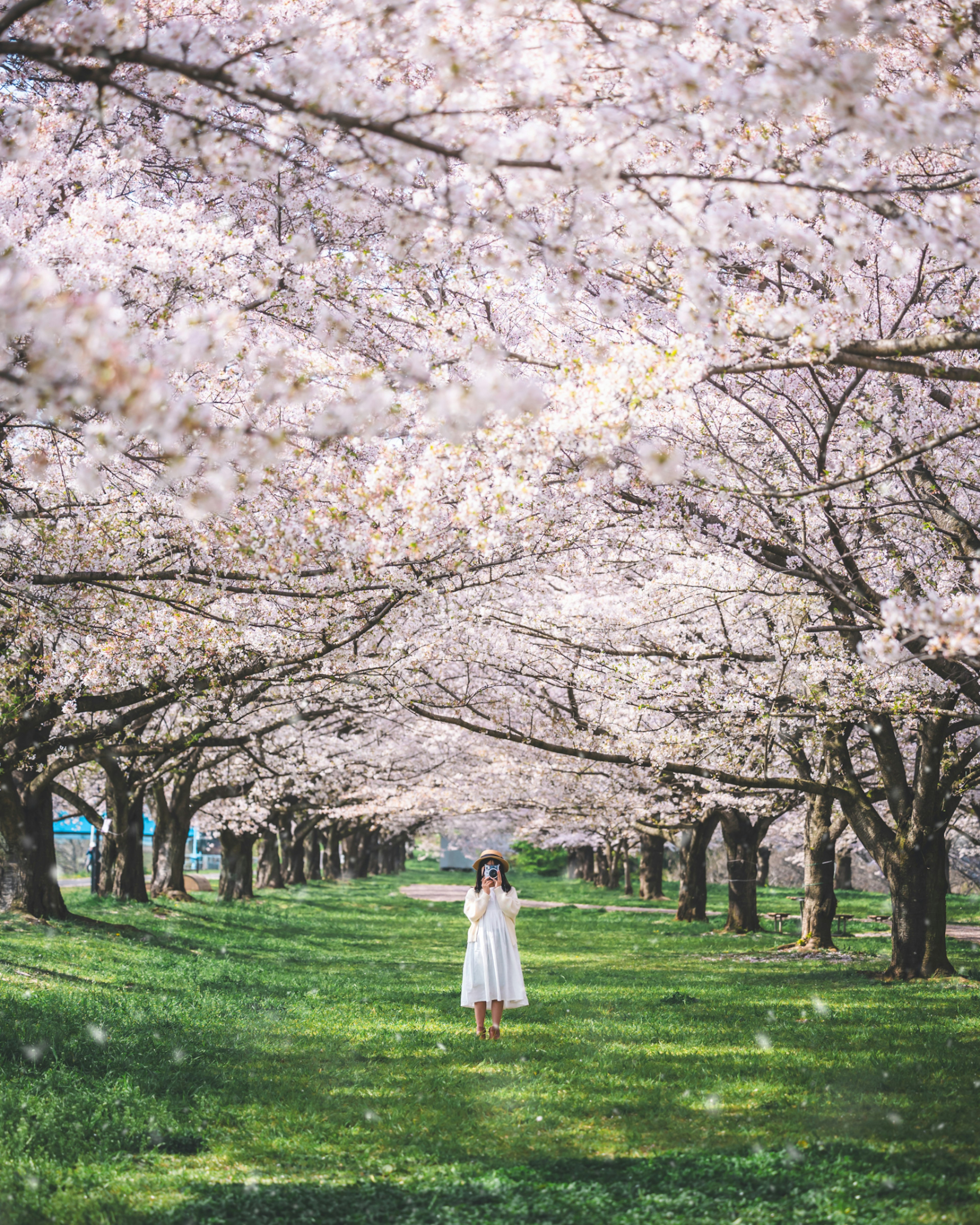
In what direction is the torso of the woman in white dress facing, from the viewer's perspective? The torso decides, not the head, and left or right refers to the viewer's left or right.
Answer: facing the viewer

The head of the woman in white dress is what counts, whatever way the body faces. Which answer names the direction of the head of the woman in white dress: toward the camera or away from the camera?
toward the camera
